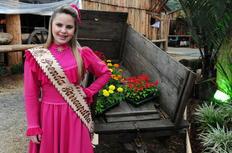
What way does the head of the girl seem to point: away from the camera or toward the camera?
toward the camera

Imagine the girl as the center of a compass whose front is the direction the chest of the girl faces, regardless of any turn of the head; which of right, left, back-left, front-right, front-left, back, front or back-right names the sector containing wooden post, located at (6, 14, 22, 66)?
back

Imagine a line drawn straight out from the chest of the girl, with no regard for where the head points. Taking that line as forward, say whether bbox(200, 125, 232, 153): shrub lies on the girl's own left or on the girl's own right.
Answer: on the girl's own left

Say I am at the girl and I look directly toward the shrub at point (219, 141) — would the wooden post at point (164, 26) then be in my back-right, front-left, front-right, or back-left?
front-left

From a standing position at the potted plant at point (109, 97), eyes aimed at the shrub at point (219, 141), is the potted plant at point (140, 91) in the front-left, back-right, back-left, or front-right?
front-left

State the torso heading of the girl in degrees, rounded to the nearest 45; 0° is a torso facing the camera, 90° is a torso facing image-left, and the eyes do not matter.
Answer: approximately 0°

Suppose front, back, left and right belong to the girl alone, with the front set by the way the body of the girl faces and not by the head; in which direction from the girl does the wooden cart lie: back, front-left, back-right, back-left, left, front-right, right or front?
back-left

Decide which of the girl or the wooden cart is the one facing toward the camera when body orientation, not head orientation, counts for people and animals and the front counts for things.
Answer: the girl

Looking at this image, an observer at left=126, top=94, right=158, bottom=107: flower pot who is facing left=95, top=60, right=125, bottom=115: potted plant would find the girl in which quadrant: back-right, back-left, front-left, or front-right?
front-left

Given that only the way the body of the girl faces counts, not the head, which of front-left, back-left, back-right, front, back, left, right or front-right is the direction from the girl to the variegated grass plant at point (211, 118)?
back-left
